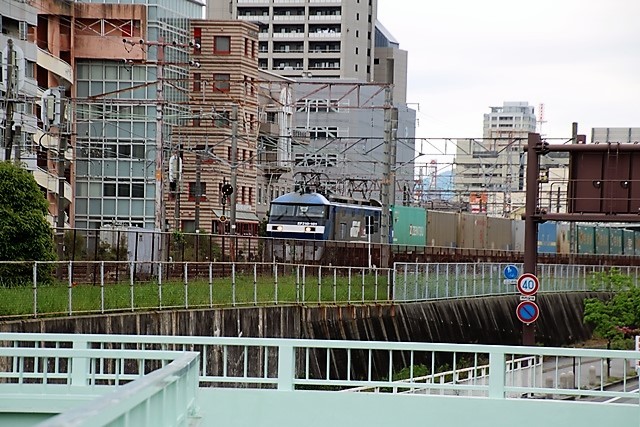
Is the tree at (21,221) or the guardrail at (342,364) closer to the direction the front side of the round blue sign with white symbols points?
the guardrail

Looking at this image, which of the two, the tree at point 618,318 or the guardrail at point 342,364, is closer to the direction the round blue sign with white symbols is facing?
the guardrail

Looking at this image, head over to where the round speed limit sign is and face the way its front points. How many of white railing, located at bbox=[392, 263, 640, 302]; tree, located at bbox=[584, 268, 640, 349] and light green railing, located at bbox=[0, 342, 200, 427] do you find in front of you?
1

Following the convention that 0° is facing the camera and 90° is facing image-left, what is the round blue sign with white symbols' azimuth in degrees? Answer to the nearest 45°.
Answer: approximately 0°

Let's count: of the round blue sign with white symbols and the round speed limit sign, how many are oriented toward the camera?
2

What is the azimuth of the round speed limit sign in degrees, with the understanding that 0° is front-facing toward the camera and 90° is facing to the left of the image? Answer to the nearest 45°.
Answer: approximately 0°
